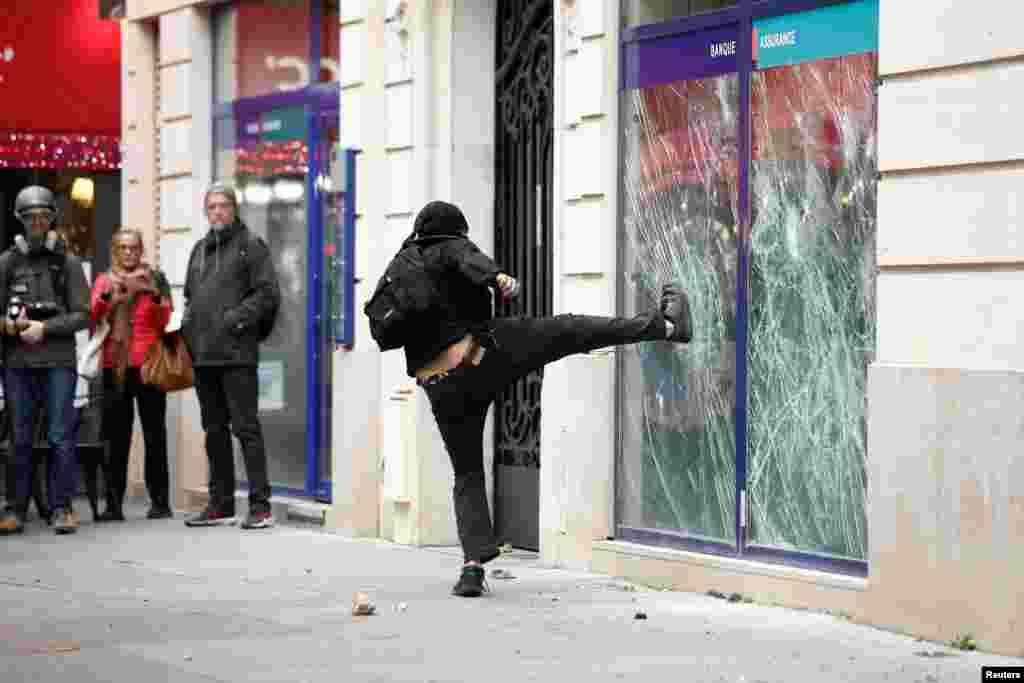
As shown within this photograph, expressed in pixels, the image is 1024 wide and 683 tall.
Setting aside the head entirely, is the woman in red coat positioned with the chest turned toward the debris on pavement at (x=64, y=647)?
yes

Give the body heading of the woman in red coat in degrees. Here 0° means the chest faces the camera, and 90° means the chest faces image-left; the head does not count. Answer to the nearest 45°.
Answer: approximately 0°

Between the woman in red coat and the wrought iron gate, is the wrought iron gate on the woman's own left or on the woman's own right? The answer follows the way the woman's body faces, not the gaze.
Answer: on the woman's own left

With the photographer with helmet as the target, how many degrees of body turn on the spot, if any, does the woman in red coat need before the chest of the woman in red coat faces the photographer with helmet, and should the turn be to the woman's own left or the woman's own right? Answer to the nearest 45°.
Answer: approximately 45° to the woman's own right

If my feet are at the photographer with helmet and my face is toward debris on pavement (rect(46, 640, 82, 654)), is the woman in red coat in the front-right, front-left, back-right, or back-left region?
back-left
